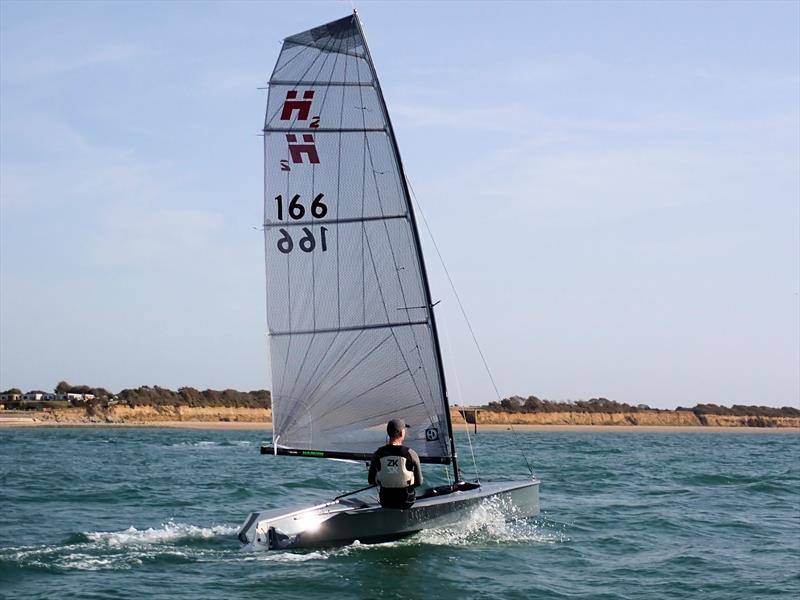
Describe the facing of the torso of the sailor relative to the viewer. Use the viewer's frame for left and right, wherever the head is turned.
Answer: facing away from the viewer
